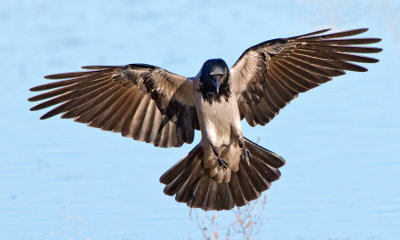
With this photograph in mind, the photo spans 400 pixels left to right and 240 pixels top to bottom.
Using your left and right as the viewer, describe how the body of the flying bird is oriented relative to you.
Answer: facing the viewer
